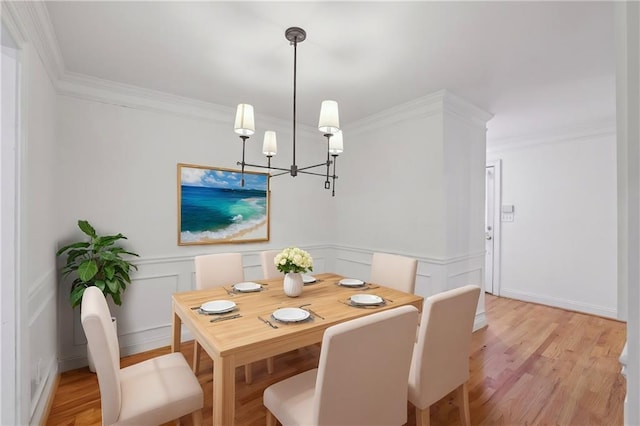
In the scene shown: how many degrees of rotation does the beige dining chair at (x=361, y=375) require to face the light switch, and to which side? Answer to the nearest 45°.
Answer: approximately 90° to its right

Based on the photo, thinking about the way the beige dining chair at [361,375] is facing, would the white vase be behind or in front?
in front

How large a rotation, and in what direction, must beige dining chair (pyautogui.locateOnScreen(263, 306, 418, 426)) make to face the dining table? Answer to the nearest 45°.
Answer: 0° — it already faces it

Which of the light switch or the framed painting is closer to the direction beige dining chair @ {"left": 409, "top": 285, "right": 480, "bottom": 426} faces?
the framed painting

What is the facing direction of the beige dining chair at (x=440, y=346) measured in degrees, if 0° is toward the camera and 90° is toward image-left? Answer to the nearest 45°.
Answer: approximately 135°

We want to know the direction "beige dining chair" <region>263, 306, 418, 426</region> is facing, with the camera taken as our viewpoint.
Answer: facing away from the viewer and to the left of the viewer

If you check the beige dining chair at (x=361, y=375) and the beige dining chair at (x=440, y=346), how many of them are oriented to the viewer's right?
0

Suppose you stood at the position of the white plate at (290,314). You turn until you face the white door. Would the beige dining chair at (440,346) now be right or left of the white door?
right

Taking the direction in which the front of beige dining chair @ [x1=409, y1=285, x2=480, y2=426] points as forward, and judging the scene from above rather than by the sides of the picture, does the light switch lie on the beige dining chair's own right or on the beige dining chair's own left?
on the beige dining chair's own right

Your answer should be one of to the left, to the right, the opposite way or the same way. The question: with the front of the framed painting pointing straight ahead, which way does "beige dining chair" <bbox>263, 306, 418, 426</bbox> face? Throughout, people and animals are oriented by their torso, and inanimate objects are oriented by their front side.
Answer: the opposite way

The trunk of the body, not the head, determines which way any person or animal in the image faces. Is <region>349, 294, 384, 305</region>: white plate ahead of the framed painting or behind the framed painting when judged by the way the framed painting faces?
ahead
